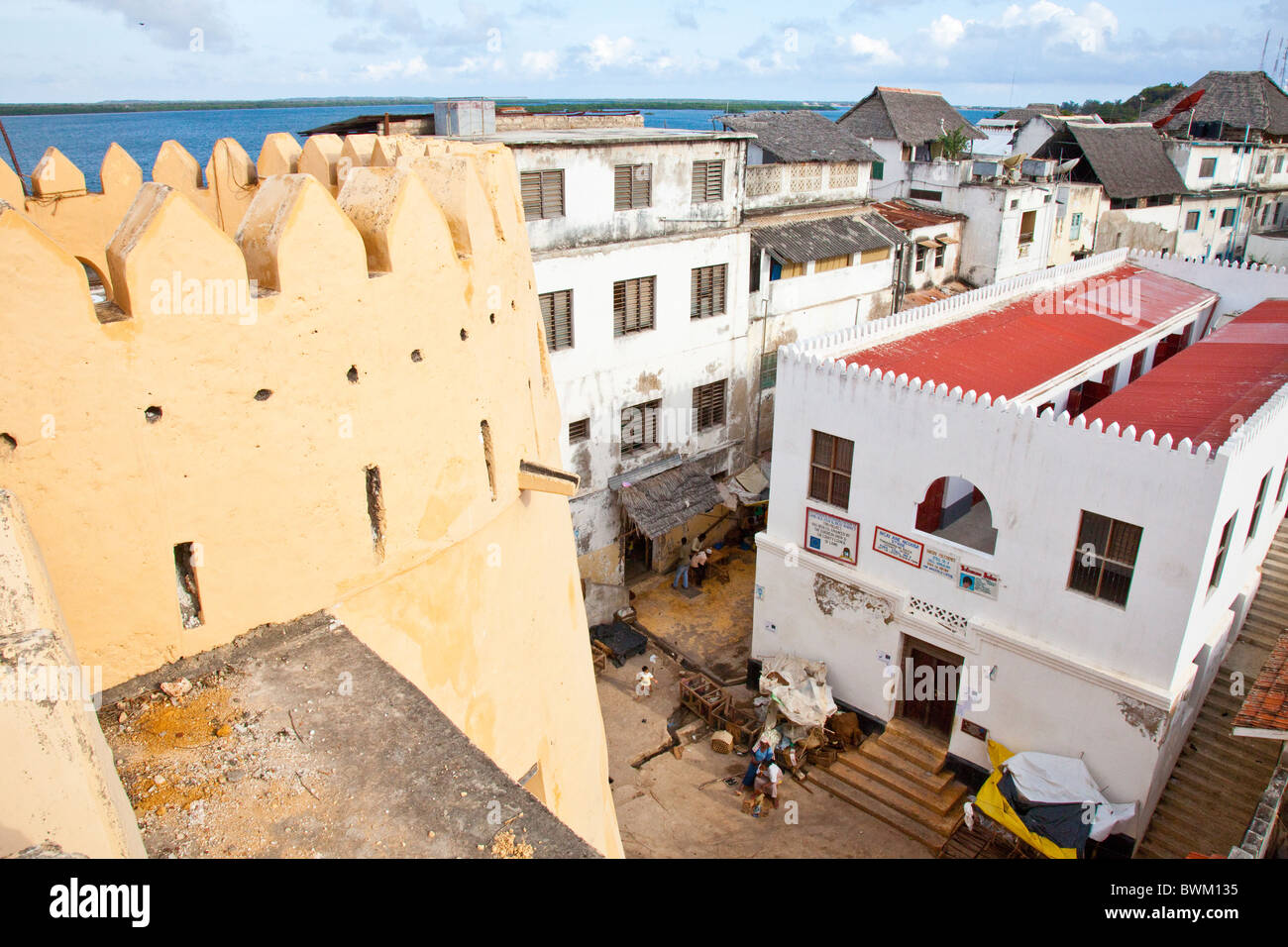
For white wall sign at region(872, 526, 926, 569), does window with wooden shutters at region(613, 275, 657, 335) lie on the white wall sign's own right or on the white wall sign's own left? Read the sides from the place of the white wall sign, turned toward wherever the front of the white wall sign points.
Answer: on the white wall sign's own right

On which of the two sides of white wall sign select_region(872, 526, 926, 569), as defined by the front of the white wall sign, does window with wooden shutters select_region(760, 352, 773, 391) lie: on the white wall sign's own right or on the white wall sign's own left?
on the white wall sign's own right

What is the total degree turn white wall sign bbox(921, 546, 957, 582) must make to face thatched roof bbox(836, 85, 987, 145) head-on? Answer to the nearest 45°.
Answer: approximately 135° to its right

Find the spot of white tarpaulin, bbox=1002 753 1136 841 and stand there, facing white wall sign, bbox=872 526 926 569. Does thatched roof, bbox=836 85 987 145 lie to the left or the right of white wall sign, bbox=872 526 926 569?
right

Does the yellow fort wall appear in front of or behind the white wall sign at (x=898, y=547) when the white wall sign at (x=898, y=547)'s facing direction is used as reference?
in front

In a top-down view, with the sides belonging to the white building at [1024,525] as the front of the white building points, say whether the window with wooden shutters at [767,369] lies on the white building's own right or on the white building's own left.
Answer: on the white building's own right

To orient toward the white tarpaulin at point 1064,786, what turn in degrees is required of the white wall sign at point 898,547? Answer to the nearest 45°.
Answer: approximately 90° to its left

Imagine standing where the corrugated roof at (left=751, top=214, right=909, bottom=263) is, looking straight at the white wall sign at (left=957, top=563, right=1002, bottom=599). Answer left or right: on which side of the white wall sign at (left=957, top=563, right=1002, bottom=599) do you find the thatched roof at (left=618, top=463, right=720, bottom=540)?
right

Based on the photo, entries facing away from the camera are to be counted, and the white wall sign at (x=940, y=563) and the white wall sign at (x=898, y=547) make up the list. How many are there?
0

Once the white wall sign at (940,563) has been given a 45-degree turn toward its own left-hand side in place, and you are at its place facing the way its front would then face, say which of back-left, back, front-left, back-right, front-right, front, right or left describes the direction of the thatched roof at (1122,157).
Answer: back

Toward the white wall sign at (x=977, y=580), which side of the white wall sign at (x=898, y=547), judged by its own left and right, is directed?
left

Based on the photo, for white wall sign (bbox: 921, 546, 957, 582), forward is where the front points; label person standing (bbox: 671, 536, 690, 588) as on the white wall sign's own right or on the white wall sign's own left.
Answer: on the white wall sign's own right

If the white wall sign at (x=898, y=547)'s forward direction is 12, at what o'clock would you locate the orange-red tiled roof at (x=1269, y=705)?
The orange-red tiled roof is roughly at 9 o'clock from the white wall sign.

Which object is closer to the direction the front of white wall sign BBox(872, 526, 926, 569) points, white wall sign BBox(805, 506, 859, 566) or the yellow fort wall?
the yellow fort wall
